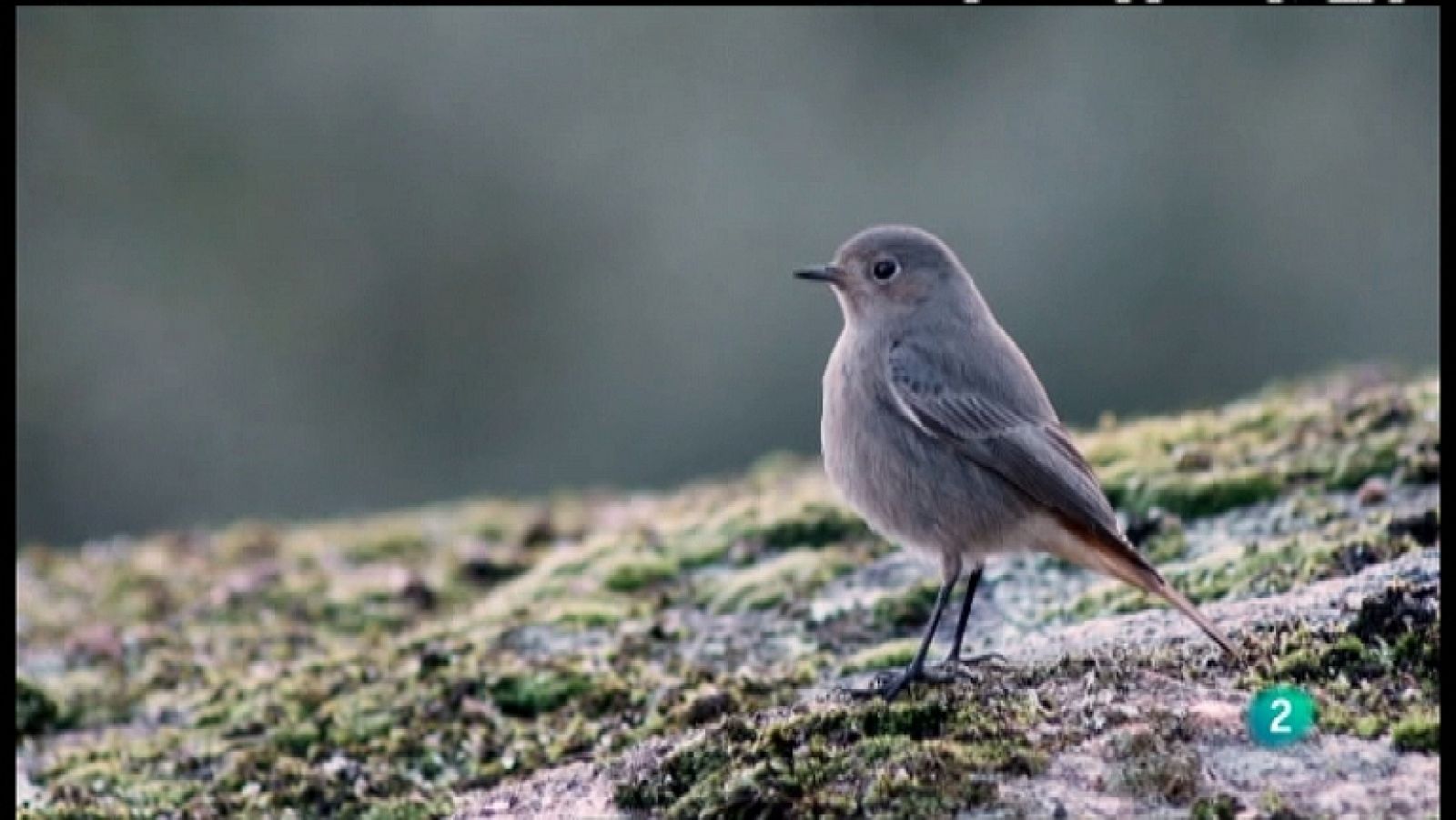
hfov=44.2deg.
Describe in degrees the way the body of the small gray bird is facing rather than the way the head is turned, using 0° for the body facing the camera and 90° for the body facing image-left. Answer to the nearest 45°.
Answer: approximately 90°
